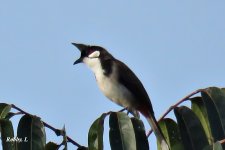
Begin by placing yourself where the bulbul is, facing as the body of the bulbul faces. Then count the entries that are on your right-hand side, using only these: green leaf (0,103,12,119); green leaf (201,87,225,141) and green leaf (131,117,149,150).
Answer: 0

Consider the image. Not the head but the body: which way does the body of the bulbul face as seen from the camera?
to the viewer's left

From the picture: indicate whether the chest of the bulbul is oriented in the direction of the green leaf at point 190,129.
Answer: no

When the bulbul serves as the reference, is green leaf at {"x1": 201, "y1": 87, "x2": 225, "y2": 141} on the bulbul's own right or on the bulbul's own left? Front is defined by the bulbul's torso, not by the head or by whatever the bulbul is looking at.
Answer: on the bulbul's own left

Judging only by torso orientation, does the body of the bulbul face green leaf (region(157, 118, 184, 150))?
no
